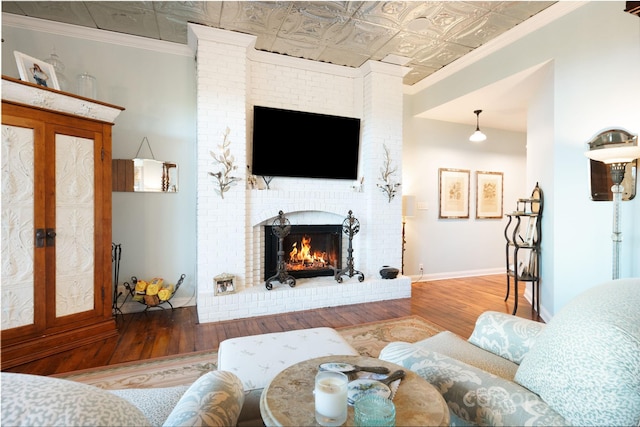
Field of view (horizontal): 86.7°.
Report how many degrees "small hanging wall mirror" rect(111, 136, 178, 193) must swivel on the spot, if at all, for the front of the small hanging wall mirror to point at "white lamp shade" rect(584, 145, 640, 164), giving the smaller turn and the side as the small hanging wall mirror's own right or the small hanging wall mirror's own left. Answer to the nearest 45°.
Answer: approximately 45° to the small hanging wall mirror's own left

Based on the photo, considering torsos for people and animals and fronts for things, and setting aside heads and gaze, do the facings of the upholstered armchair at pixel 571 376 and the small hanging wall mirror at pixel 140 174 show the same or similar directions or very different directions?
very different directions

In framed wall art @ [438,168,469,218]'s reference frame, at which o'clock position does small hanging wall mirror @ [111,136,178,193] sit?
The small hanging wall mirror is roughly at 3 o'clock from the framed wall art.

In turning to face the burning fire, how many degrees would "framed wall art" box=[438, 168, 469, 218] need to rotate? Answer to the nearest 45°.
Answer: approximately 90° to its right

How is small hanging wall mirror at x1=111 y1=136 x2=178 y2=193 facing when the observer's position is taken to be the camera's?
facing the viewer

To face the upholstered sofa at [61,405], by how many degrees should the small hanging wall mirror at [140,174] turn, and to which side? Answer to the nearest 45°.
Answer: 0° — it already faces it

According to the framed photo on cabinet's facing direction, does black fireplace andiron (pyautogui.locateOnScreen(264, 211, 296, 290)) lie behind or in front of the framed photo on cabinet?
in front

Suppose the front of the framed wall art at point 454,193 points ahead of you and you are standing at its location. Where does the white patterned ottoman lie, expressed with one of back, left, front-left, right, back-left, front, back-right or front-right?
front-right

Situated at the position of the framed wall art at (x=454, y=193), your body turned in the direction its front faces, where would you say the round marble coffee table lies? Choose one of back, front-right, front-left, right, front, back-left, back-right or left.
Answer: front-right

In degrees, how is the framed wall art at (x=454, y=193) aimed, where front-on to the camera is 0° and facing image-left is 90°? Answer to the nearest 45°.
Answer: approximately 315°

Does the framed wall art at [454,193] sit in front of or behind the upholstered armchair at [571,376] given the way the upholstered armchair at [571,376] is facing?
in front

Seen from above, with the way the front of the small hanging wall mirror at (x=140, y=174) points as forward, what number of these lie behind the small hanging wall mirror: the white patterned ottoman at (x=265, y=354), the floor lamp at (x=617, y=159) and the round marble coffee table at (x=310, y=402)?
0

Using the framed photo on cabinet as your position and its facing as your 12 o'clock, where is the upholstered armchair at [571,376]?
The upholstered armchair is roughly at 1 o'clock from the framed photo on cabinet.
